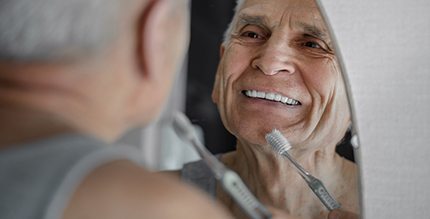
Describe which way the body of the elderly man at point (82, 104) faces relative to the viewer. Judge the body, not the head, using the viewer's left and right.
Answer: facing away from the viewer and to the right of the viewer

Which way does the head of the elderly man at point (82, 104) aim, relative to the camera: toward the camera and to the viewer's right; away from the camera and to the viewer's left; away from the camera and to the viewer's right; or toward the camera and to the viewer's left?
away from the camera and to the viewer's right

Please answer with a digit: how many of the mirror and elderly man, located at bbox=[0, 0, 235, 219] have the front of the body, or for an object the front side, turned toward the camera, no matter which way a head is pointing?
1

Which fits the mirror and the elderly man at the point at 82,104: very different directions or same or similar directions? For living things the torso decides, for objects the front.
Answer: very different directions

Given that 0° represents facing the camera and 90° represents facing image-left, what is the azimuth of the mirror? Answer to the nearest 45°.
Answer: approximately 0°
